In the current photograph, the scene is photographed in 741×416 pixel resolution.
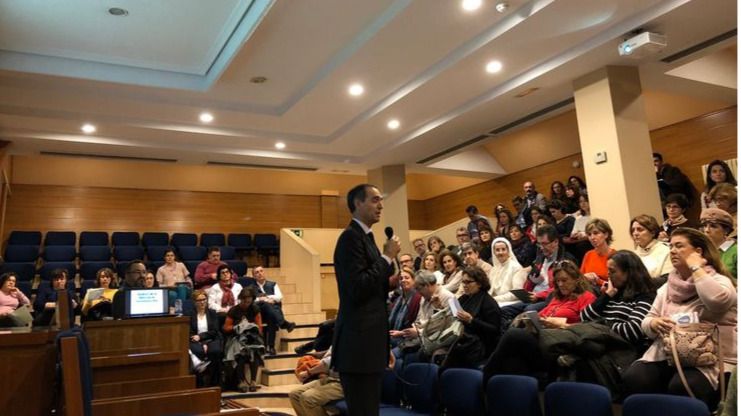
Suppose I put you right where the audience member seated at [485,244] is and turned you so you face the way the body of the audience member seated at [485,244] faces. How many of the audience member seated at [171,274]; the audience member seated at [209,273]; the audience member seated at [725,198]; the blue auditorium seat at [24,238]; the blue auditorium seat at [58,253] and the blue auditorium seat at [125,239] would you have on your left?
1

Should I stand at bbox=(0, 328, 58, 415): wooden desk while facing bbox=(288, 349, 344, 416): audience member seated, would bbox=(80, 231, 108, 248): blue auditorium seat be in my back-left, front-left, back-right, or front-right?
front-left

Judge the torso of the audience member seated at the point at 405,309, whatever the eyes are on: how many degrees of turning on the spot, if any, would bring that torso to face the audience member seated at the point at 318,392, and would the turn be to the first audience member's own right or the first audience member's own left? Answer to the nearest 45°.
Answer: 0° — they already face them

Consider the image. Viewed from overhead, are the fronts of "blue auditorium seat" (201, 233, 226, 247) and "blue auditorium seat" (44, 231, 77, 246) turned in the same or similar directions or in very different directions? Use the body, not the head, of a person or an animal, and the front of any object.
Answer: same or similar directions

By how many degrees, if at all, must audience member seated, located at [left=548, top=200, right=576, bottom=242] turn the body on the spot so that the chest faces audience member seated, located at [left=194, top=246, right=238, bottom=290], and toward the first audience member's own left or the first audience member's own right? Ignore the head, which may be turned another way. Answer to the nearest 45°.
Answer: approximately 45° to the first audience member's own right

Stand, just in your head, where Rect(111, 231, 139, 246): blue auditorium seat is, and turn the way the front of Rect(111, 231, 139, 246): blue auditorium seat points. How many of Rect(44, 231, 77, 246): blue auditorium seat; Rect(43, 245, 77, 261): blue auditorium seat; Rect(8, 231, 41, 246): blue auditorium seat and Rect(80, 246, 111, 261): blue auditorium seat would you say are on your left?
0

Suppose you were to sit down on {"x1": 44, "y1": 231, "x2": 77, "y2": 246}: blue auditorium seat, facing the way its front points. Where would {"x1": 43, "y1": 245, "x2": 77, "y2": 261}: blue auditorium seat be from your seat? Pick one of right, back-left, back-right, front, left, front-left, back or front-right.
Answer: front

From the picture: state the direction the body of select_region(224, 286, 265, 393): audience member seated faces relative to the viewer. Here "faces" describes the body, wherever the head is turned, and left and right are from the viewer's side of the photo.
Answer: facing the viewer

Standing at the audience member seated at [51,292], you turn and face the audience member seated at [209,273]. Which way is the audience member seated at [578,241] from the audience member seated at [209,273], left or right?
right

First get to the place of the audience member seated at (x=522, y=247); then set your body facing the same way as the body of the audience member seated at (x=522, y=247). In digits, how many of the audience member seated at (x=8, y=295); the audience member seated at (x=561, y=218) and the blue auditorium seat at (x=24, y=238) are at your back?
1

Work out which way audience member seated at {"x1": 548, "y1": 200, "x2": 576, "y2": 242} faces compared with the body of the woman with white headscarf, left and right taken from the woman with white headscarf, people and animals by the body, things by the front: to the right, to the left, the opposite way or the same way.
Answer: the same way

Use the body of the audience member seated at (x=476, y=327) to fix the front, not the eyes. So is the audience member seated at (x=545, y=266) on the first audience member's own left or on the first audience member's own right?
on the first audience member's own right

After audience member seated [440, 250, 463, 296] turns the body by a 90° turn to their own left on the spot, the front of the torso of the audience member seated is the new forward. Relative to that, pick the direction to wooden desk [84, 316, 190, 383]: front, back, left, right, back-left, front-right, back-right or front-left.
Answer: right

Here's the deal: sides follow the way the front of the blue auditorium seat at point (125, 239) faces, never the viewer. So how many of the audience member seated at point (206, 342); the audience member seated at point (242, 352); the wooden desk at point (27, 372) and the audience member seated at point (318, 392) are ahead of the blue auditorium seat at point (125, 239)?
4

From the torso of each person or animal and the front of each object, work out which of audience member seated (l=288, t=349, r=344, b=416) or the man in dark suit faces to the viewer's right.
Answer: the man in dark suit

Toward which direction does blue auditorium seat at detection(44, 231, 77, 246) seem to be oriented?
toward the camera

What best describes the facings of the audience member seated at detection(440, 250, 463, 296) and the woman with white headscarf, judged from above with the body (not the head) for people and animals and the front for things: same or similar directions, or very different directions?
same or similar directions

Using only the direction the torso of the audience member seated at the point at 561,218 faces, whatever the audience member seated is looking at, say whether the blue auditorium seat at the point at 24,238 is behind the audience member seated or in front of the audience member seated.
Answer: in front

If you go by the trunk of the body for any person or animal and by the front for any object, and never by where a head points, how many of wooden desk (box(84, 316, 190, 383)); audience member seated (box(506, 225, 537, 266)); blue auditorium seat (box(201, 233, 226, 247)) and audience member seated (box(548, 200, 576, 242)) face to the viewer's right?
0

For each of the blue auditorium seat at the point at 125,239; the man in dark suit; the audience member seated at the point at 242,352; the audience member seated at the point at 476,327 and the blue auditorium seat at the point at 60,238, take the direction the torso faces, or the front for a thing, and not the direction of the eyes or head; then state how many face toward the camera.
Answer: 3

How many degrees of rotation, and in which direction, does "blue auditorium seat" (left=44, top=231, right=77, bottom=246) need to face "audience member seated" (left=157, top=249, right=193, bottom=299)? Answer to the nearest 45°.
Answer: approximately 45° to its left
